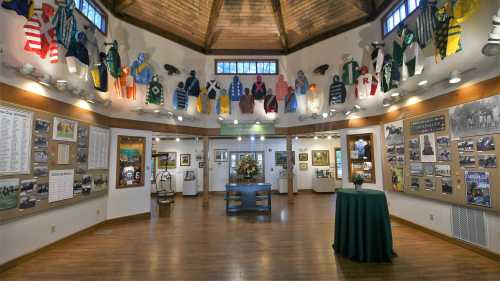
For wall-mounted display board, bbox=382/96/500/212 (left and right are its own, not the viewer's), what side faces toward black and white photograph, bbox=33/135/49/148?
front

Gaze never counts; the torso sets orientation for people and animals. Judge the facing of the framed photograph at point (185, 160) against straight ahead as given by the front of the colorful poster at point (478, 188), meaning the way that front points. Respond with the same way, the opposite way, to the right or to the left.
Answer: to the left

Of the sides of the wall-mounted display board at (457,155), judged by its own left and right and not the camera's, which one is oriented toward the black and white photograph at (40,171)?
front

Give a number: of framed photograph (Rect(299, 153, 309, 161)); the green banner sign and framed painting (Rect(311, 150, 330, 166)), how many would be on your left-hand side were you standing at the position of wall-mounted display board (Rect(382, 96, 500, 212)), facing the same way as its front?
0

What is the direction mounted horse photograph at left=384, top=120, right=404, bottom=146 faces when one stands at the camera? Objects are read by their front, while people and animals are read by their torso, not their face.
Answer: facing the viewer and to the left of the viewer

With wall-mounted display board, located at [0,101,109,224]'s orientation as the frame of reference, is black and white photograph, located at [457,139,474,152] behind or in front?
in front

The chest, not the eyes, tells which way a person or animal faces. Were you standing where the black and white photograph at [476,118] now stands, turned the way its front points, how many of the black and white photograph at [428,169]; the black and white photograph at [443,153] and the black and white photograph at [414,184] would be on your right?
3

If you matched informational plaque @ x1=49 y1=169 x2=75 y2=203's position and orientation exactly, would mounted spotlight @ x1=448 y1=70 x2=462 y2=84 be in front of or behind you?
in front

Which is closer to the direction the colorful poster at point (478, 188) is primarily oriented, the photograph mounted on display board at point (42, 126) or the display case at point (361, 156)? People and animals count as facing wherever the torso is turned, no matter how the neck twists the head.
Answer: the photograph mounted on display board

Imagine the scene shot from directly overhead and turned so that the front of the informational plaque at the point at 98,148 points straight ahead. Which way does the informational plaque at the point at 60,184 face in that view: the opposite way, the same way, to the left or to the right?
the same way

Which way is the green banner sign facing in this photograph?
toward the camera

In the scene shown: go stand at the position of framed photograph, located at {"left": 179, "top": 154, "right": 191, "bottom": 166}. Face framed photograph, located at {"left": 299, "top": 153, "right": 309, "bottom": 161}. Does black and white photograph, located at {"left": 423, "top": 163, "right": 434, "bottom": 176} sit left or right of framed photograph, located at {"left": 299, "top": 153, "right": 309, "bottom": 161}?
right

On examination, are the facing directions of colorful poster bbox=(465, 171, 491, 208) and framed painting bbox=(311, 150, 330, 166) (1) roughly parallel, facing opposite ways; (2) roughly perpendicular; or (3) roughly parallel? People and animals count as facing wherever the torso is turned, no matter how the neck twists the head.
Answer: roughly perpendicular

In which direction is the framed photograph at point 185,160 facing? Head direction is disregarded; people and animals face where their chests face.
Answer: toward the camera

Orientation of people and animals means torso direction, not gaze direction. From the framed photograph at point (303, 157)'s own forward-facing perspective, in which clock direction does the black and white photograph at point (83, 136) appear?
The black and white photograph is roughly at 1 o'clock from the framed photograph.
